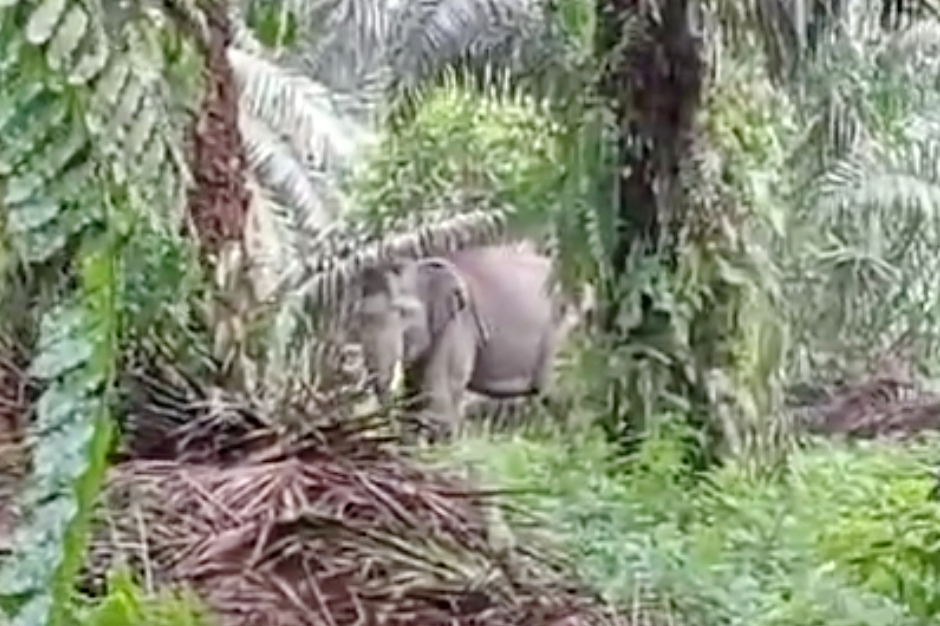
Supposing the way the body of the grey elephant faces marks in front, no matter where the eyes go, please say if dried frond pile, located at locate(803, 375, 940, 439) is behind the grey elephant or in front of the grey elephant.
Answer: behind

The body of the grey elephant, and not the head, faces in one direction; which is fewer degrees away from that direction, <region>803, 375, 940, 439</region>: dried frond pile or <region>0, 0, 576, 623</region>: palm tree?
the palm tree

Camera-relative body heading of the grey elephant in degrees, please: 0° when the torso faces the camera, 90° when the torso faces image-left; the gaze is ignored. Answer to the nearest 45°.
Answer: approximately 45°

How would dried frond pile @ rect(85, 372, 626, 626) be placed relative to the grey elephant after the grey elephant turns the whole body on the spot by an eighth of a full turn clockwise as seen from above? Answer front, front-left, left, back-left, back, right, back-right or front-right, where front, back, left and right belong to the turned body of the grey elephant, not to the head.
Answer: left
